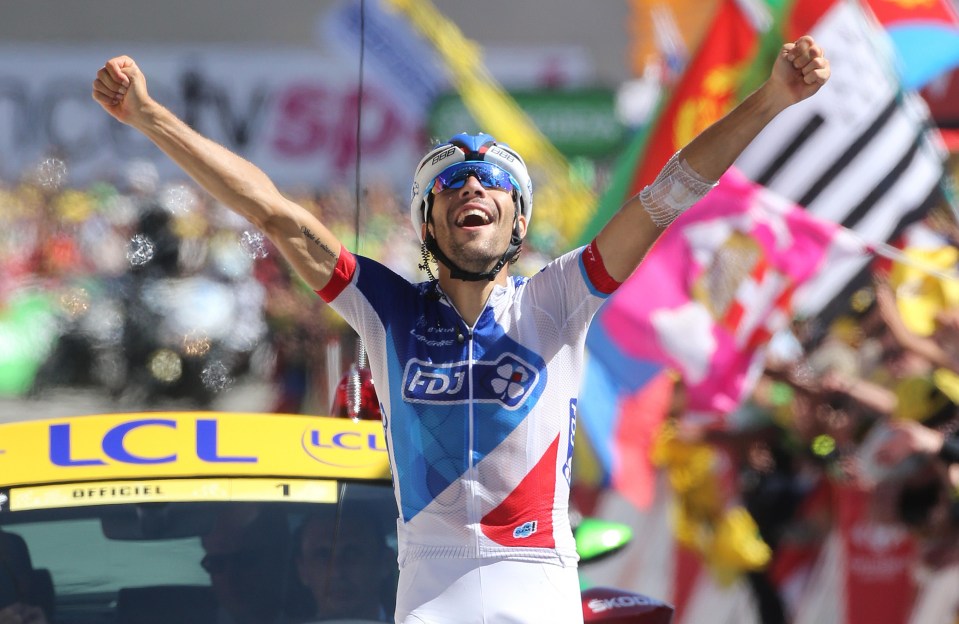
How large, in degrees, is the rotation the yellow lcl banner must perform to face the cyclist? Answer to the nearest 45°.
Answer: approximately 45° to its left

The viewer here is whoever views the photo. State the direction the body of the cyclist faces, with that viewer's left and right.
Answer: facing the viewer

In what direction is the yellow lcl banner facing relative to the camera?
toward the camera

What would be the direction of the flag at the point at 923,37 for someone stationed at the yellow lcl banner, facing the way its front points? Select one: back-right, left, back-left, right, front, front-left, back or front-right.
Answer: back-left

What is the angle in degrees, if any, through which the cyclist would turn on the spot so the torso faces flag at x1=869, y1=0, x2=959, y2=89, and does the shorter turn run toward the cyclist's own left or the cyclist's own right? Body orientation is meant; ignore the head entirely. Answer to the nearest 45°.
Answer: approximately 135° to the cyclist's own left

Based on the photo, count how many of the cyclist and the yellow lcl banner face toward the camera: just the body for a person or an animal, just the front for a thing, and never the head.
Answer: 2

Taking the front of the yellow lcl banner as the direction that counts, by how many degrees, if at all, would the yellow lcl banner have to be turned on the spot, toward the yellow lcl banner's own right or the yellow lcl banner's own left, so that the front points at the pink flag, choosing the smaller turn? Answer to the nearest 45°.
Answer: approximately 135° to the yellow lcl banner's own left

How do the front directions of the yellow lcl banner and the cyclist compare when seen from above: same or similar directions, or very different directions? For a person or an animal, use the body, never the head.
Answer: same or similar directions

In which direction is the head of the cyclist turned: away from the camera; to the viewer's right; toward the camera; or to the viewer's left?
toward the camera
